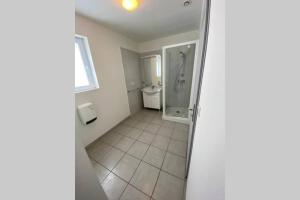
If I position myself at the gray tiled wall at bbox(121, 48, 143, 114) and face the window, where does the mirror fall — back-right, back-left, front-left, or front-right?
back-left

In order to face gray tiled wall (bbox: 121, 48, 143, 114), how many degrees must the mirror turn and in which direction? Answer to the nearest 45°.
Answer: approximately 45° to its right

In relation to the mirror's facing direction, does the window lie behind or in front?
in front

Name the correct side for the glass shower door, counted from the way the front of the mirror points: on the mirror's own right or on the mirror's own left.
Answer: on the mirror's own left

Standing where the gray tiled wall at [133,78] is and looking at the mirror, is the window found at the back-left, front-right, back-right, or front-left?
back-right

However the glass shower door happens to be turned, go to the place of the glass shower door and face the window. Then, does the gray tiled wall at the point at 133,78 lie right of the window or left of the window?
right

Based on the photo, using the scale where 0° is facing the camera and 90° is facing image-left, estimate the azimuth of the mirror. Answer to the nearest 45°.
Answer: approximately 0°
